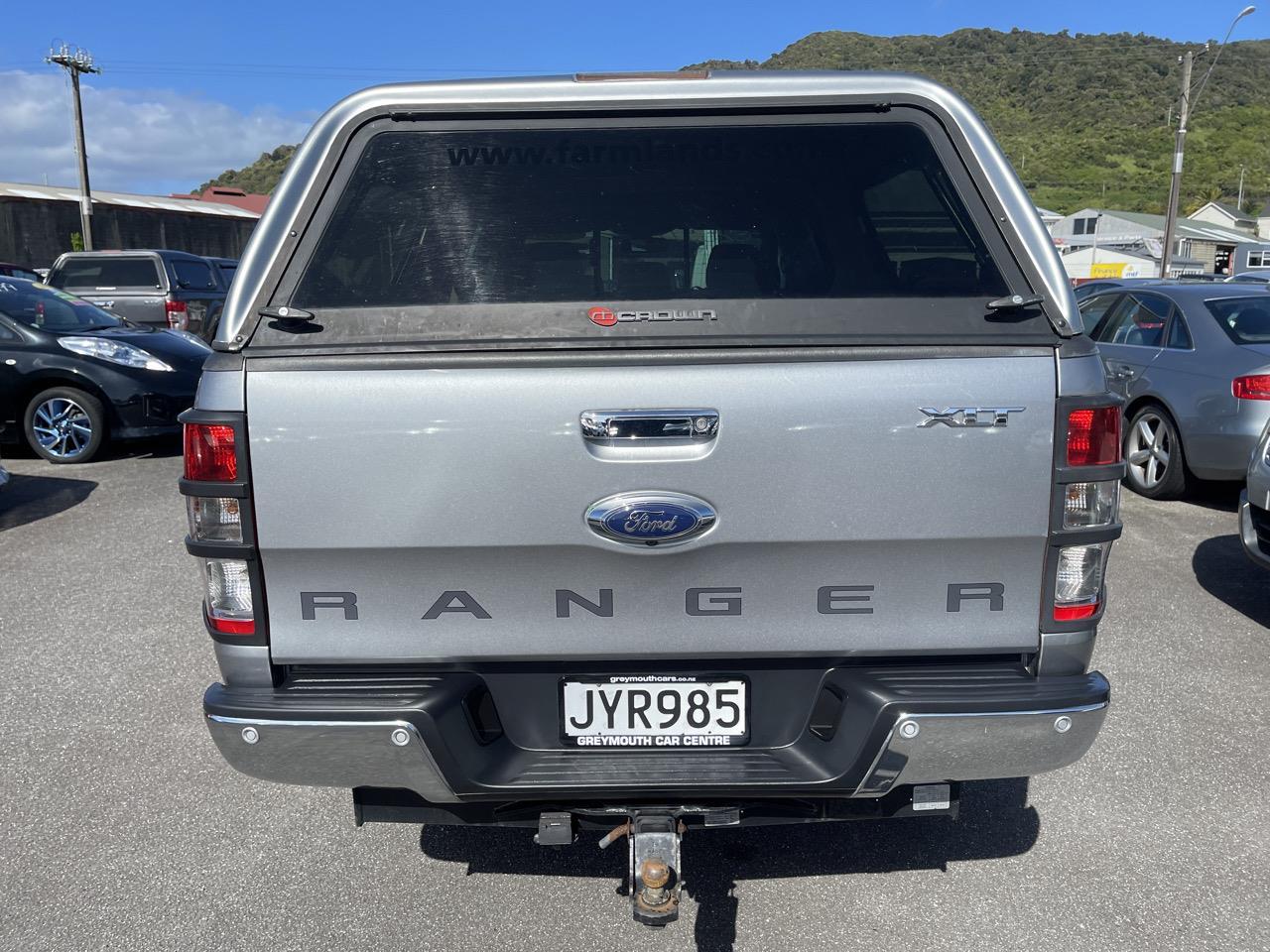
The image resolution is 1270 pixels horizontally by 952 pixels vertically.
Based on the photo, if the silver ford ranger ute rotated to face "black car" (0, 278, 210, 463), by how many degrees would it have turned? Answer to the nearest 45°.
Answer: approximately 45° to its left

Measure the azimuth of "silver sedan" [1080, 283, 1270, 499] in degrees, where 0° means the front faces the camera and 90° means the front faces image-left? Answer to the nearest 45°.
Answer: approximately 135°

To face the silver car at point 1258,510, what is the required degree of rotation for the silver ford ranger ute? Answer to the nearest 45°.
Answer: approximately 45° to its right

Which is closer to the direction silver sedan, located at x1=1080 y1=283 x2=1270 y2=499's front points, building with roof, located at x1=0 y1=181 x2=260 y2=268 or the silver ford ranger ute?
the building with roof

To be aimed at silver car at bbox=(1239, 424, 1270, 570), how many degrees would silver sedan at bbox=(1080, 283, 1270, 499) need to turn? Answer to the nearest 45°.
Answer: approximately 135° to its left

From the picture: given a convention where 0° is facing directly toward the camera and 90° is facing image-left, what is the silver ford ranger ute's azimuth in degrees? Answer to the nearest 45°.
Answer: approximately 180°
